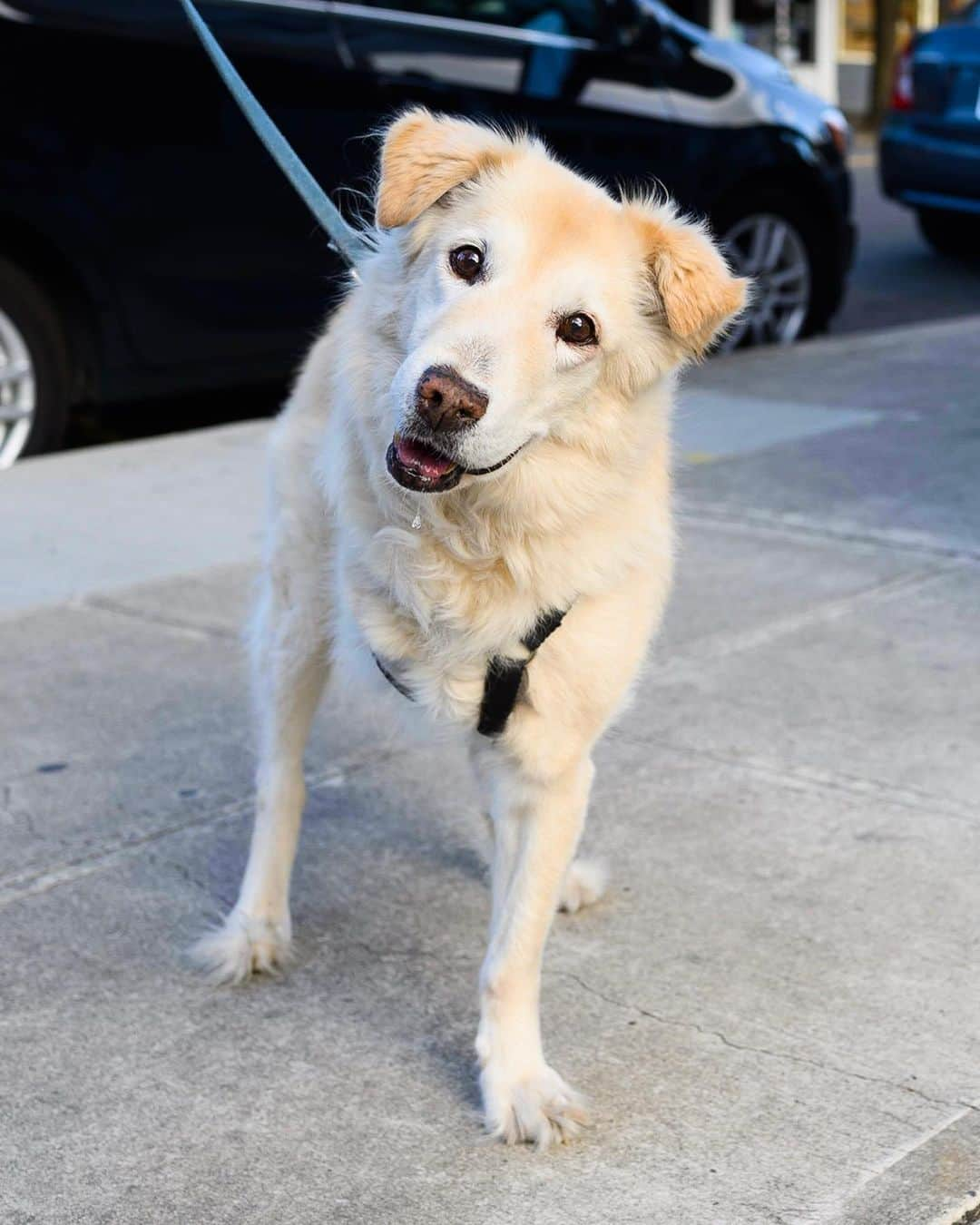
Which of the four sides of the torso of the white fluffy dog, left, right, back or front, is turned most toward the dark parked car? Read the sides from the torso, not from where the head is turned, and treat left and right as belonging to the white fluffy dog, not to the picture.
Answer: back

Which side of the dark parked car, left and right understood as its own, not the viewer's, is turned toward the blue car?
front

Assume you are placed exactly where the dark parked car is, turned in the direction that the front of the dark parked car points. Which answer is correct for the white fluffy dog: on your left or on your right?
on your right

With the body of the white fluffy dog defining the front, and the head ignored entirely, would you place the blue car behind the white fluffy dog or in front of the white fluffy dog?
behind

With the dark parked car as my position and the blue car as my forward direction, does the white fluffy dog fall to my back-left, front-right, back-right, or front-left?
back-right

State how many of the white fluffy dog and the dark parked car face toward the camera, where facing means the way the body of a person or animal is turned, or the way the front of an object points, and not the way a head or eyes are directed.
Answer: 1

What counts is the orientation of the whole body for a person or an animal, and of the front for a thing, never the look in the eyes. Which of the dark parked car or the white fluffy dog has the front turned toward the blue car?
the dark parked car

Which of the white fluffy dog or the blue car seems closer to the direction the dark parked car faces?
the blue car

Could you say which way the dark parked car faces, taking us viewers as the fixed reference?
facing away from the viewer and to the right of the viewer
